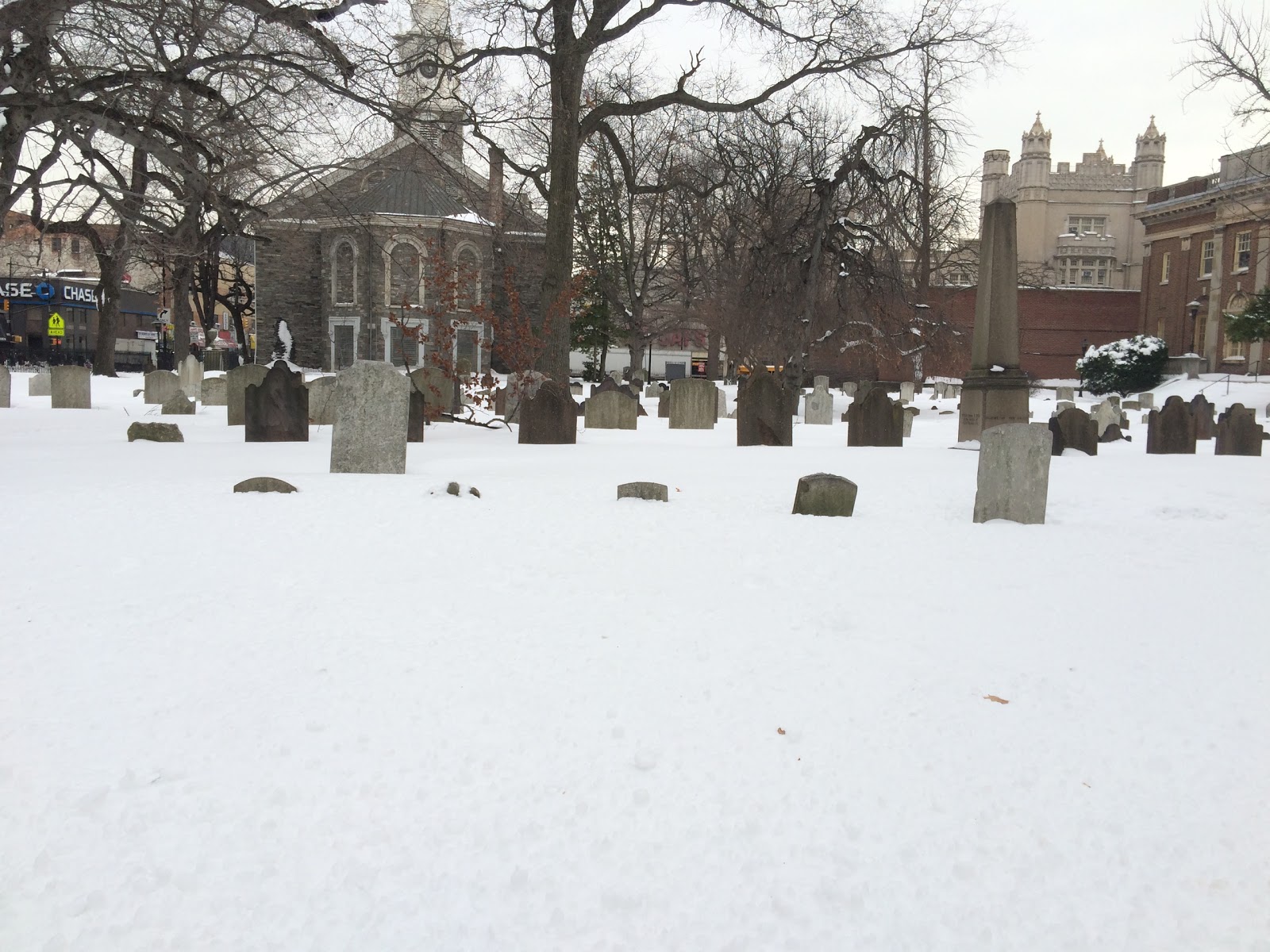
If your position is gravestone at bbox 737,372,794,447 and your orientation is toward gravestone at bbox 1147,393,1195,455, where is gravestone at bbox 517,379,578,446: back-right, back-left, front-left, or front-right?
back-right

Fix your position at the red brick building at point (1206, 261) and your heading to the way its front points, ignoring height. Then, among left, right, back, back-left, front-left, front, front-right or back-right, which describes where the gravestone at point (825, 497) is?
front-left

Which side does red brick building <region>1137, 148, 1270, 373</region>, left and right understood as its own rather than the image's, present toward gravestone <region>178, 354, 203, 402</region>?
front

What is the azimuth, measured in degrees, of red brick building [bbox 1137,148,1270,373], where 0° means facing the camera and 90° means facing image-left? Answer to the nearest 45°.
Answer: approximately 45°

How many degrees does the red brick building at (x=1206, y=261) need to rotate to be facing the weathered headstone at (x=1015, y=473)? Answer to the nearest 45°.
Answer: approximately 45° to its left

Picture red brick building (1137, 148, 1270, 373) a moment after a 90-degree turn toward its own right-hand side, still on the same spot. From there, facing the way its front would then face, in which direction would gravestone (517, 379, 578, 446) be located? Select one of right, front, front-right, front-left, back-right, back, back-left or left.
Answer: back-left

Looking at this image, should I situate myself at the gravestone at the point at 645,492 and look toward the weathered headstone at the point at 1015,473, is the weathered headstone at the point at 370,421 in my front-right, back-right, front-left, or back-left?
back-left

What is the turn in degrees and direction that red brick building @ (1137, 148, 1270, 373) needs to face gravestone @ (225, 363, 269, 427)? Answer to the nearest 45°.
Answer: approximately 45° to its left

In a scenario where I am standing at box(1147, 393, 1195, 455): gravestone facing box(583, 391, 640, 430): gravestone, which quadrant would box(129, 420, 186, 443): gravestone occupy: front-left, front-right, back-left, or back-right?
front-left

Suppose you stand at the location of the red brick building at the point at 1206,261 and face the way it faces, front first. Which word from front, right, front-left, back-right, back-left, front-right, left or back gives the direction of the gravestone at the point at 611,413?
front-left

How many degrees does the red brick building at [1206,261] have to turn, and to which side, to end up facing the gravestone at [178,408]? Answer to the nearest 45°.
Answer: approximately 45° to its left

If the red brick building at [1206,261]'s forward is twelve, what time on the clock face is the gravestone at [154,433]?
The gravestone is roughly at 11 o'clock from the red brick building.

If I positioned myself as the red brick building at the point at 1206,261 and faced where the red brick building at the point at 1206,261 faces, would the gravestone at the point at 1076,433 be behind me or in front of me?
in front

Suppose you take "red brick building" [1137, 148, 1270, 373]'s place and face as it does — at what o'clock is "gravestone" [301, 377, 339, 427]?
The gravestone is roughly at 11 o'clock from the red brick building.
